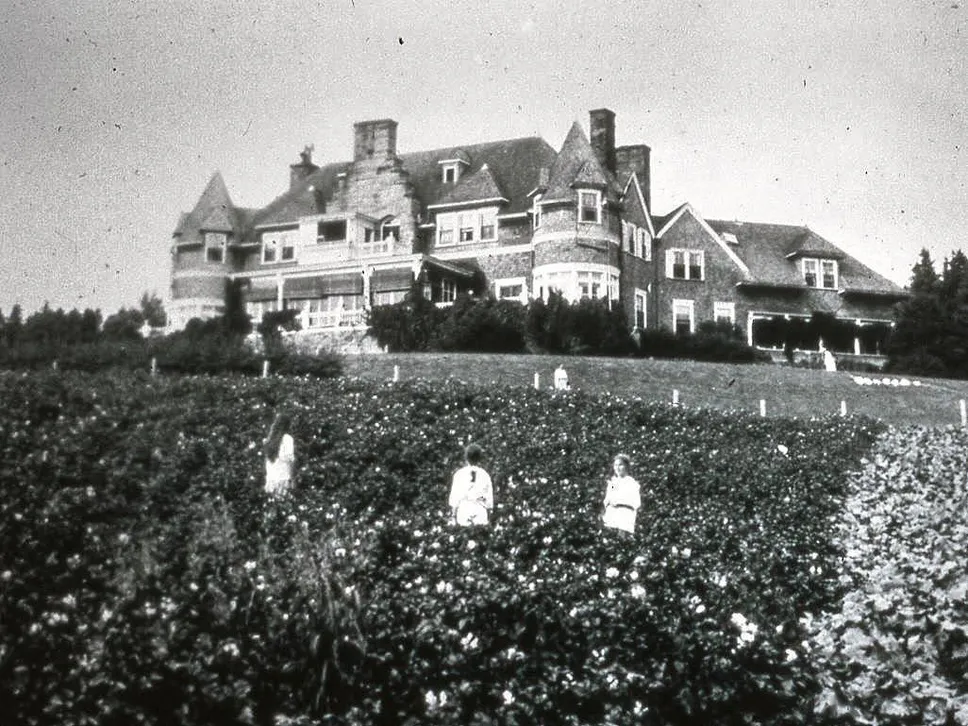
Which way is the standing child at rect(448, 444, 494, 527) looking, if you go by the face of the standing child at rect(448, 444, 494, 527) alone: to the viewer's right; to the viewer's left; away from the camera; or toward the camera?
away from the camera

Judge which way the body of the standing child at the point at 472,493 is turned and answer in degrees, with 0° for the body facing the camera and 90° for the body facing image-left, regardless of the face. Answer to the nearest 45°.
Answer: approximately 180°

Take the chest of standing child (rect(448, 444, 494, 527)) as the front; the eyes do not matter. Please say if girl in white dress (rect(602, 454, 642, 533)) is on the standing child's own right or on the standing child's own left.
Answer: on the standing child's own right

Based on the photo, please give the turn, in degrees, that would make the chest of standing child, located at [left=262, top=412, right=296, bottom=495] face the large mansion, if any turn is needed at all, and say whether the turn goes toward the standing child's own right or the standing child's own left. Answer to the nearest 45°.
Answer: approximately 45° to the standing child's own left

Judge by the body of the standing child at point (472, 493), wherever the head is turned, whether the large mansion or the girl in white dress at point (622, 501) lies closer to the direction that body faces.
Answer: the large mansion

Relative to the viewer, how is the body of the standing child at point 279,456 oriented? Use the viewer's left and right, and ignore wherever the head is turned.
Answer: facing away from the viewer and to the right of the viewer

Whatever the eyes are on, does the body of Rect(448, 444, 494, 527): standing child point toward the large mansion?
yes

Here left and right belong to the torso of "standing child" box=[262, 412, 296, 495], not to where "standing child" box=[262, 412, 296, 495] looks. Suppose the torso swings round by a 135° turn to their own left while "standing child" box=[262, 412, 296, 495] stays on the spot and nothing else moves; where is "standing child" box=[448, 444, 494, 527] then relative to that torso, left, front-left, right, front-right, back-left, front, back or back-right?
back-left
